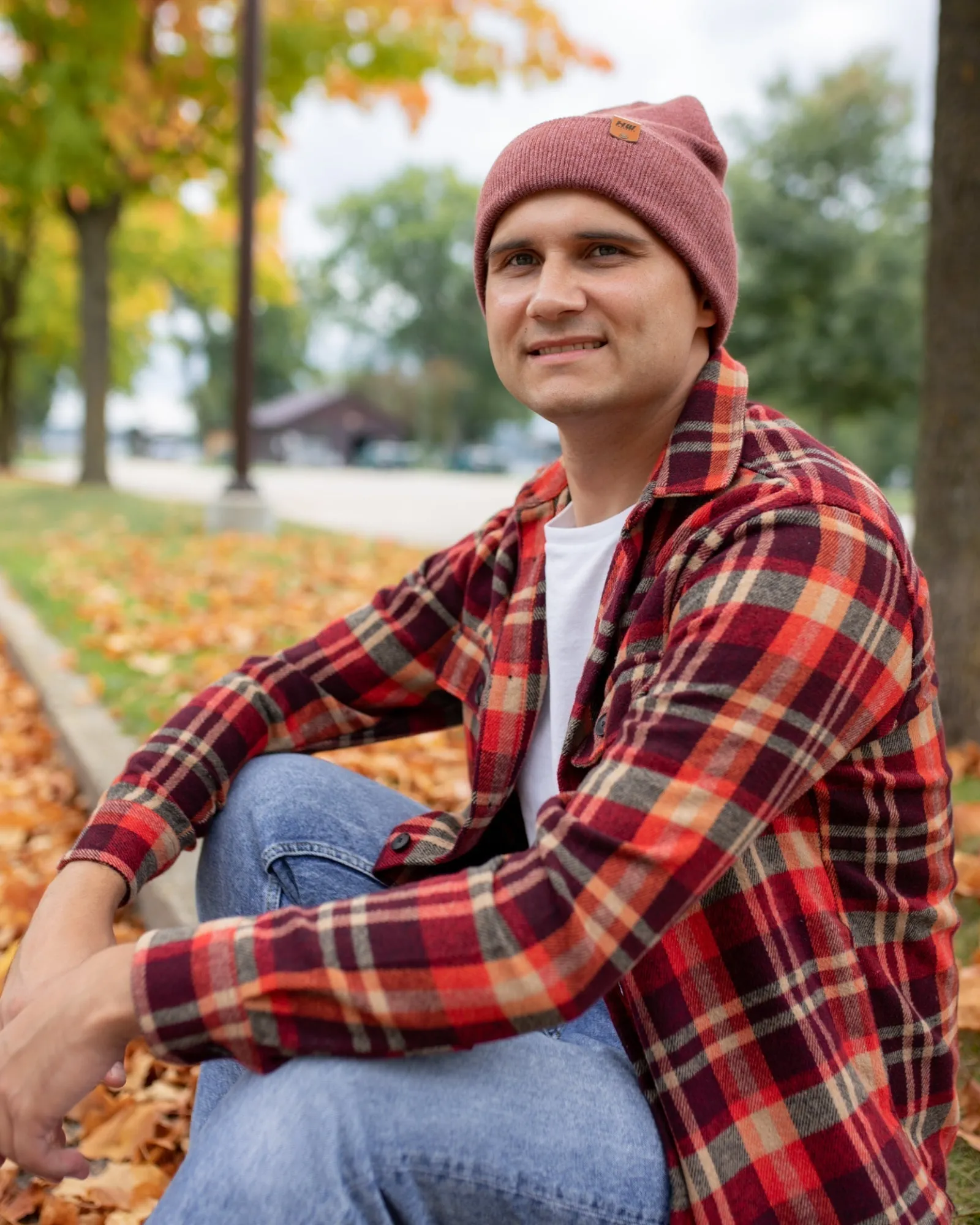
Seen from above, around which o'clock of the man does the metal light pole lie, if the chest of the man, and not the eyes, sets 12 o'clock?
The metal light pole is roughly at 4 o'clock from the man.

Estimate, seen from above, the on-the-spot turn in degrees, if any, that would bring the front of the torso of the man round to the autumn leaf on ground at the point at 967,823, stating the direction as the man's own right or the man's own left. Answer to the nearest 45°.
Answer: approximately 180°

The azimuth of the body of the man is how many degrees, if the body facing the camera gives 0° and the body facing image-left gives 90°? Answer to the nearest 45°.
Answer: approximately 45°

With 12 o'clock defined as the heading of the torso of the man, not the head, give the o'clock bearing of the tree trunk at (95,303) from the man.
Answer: The tree trunk is roughly at 4 o'clock from the man.

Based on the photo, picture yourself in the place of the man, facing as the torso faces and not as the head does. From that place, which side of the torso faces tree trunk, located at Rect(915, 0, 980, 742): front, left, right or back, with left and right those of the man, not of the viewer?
back
